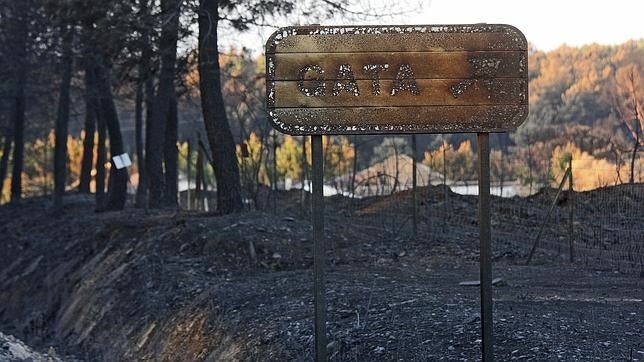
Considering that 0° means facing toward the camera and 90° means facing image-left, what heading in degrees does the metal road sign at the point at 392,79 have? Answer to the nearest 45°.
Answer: approximately 0°

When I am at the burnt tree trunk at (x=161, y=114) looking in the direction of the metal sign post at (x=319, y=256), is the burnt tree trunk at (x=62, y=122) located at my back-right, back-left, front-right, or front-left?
back-right

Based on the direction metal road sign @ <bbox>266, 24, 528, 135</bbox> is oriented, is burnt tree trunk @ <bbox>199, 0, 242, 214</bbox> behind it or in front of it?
behind

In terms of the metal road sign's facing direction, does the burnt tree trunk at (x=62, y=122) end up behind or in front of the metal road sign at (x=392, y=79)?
behind

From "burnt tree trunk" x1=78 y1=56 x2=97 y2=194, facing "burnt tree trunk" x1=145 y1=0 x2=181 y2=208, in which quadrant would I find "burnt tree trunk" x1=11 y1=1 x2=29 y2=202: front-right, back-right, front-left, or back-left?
back-right

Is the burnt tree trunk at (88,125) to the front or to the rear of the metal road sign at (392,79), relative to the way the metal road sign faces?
to the rear
